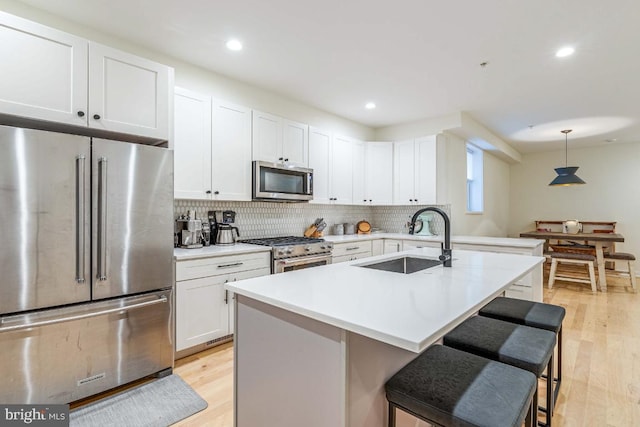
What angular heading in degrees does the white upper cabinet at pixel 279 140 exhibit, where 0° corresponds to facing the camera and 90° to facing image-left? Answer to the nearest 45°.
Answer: approximately 315°

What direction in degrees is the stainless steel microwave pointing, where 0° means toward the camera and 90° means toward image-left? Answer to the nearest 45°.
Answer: approximately 315°

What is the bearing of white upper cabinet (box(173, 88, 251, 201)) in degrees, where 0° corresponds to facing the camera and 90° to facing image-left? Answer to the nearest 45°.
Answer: approximately 315°

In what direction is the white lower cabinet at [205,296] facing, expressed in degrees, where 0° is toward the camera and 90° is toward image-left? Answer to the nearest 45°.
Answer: approximately 315°

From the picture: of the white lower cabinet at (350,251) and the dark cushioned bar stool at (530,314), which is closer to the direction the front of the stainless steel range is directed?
the dark cushioned bar stool

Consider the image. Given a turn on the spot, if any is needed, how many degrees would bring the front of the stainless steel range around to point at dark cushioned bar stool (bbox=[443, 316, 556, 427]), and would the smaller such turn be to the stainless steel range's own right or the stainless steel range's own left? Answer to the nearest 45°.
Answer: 0° — it already faces it
